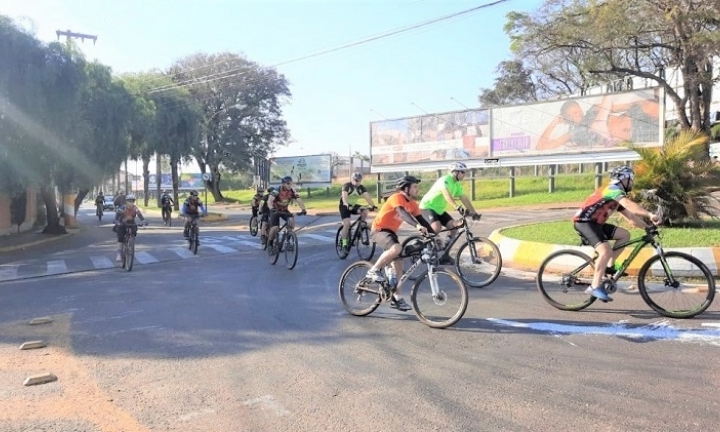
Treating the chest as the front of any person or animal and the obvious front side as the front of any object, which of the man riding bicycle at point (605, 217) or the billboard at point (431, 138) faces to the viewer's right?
the man riding bicycle

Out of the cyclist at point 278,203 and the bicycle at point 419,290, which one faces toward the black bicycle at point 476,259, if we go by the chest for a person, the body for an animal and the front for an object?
the cyclist

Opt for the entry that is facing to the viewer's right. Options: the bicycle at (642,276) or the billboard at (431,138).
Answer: the bicycle

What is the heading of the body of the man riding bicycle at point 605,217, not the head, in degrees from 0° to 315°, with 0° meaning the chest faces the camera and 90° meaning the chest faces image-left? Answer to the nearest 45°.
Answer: approximately 270°

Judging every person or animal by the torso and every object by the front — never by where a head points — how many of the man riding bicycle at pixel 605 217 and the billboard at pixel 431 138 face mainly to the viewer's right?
1

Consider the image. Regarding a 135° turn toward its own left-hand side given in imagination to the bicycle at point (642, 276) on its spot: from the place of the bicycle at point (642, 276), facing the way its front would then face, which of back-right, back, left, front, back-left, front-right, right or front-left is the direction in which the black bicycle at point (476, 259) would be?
front

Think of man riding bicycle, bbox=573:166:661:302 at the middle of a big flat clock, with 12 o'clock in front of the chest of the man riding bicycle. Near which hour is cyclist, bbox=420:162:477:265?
The cyclist is roughly at 7 o'clock from the man riding bicycle.

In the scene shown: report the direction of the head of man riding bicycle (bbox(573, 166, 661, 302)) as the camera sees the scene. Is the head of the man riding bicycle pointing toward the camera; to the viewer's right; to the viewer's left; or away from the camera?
to the viewer's right
